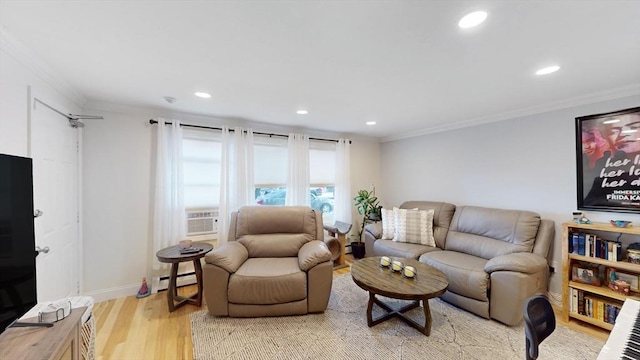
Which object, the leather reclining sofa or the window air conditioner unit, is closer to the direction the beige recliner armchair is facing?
the leather reclining sofa

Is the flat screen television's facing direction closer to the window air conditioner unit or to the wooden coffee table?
the wooden coffee table

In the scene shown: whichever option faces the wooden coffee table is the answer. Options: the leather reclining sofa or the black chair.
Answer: the leather reclining sofa

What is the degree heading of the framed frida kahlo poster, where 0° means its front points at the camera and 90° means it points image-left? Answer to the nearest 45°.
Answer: approximately 45°

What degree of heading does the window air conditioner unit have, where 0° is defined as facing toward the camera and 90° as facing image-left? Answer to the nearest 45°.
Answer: approximately 0°

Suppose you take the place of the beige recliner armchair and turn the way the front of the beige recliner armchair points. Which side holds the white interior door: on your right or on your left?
on your right

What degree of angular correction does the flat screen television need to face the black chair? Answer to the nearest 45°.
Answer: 0° — it already faces it

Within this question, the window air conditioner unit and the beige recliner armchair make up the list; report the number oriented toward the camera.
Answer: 2
